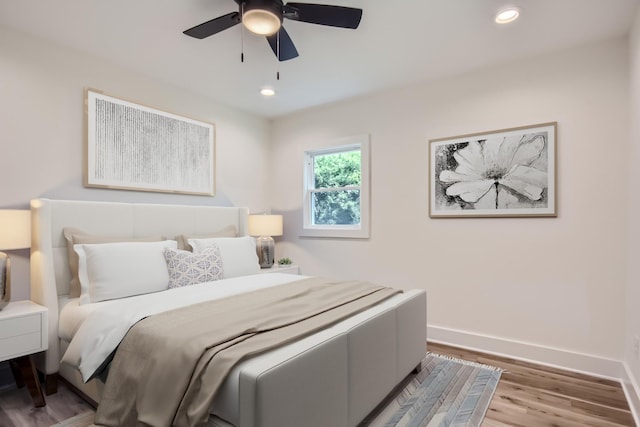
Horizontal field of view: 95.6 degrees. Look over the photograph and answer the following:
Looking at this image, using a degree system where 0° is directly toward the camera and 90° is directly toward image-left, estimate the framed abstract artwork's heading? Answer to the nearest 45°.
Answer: approximately 315°

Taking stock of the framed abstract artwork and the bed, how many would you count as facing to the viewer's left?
0

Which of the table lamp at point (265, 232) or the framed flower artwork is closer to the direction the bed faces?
the framed flower artwork

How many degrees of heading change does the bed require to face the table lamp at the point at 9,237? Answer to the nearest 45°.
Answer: approximately 180°

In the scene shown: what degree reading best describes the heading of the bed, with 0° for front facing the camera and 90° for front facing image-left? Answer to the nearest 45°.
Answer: approximately 315°

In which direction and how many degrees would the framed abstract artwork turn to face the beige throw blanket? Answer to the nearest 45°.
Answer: approximately 45° to its right

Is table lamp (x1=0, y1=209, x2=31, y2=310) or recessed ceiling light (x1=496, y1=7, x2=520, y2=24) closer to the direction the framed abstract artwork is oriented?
the recessed ceiling light

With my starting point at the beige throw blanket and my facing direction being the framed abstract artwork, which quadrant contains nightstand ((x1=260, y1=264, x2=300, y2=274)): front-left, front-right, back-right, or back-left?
front-right

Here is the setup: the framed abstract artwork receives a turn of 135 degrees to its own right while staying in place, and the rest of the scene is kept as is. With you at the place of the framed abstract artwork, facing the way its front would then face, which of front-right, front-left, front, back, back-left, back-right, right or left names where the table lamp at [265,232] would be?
back

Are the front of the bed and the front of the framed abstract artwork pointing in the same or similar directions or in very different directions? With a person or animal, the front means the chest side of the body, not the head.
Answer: same or similar directions
